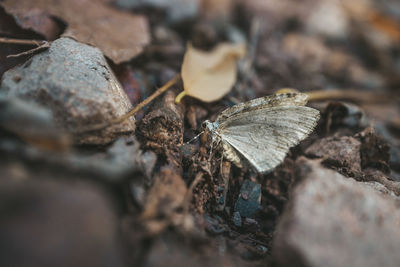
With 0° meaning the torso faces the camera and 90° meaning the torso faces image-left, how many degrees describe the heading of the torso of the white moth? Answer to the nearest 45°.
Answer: approximately 90°

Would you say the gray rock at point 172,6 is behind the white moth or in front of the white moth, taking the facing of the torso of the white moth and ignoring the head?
in front
